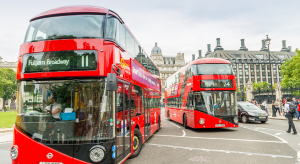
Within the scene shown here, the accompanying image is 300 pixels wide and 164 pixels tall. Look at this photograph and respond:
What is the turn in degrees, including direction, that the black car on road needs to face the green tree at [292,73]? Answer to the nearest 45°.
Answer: approximately 135° to its left

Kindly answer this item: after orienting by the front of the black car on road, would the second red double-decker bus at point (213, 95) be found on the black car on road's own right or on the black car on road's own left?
on the black car on road's own right

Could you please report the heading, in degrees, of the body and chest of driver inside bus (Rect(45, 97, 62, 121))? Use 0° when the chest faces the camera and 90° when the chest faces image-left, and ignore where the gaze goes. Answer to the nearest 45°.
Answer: approximately 45°

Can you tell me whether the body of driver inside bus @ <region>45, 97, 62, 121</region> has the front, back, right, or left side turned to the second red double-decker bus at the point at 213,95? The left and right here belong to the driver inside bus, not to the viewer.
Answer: back

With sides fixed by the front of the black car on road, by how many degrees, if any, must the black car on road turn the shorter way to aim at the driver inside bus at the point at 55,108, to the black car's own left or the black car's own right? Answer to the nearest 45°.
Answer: approximately 45° to the black car's own right

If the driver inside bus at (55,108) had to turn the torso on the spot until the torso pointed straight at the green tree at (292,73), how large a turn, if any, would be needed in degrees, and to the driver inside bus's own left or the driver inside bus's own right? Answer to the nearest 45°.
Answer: approximately 180°
